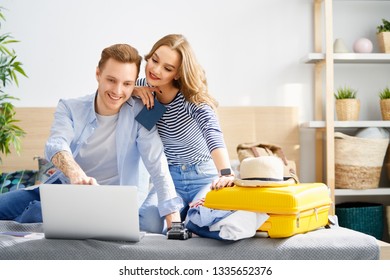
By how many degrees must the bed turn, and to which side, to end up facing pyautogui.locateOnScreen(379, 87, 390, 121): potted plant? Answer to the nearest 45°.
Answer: approximately 135° to its left

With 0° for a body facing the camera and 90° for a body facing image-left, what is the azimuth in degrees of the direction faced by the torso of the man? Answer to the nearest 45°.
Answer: approximately 0°

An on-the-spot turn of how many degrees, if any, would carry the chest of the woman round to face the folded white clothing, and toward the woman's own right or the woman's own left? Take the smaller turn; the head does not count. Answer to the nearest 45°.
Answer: approximately 45° to the woman's own left

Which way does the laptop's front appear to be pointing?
away from the camera

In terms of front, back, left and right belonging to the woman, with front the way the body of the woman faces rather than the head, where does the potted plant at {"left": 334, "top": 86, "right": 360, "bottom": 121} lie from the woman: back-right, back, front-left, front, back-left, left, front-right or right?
back

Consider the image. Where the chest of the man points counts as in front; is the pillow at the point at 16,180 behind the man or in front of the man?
behind

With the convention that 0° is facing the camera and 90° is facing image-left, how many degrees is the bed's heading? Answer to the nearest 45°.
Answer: approximately 0°

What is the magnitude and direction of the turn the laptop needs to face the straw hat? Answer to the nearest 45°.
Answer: approximately 90° to its right

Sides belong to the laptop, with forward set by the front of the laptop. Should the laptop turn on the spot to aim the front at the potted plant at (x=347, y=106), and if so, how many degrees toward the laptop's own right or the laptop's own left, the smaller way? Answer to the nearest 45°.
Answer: approximately 45° to the laptop's own right

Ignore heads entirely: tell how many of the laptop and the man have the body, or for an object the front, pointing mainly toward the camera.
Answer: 1
